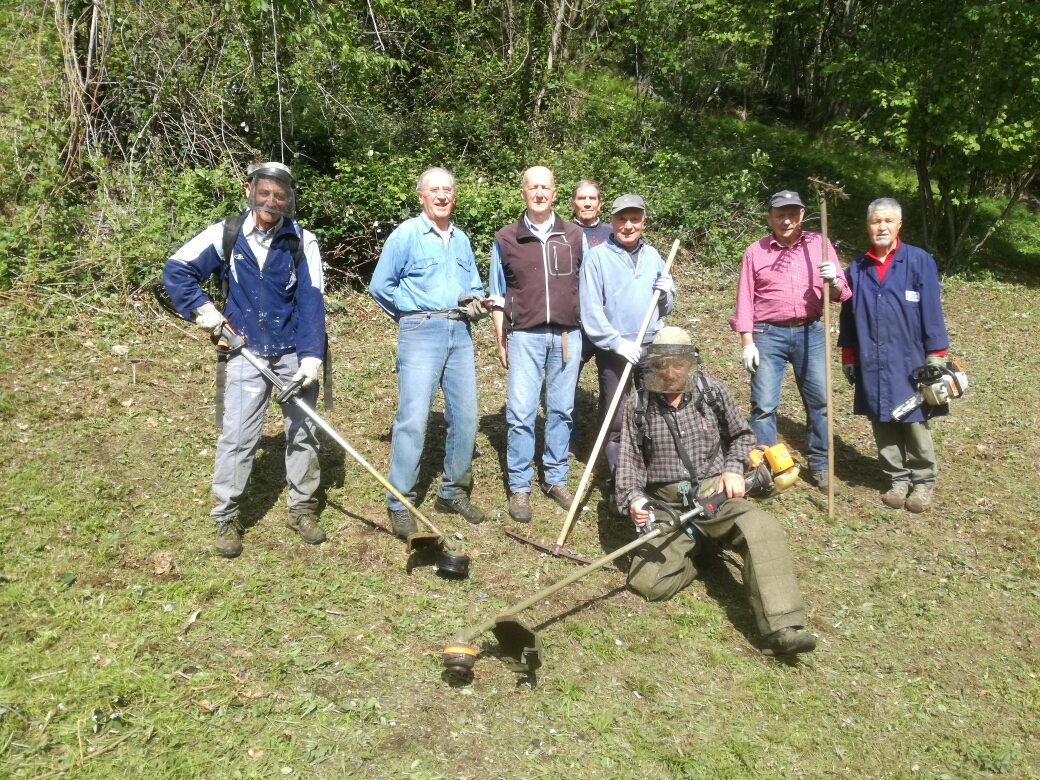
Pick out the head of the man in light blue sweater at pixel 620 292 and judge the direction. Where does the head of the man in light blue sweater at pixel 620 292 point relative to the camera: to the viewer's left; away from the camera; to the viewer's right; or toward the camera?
toward the camera

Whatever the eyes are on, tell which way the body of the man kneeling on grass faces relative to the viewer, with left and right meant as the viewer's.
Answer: facing the viewer

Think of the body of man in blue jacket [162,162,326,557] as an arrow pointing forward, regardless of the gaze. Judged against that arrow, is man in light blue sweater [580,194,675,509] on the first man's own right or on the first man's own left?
on the first man's own left

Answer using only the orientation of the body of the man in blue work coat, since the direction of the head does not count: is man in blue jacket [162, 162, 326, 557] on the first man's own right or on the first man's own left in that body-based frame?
on the first man's own right

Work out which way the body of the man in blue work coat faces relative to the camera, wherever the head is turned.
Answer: toward the camera

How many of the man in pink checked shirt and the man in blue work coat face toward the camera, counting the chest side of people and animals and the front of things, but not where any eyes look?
2

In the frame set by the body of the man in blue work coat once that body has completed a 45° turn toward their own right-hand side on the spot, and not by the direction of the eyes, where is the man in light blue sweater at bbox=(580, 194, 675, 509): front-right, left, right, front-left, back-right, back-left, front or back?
front

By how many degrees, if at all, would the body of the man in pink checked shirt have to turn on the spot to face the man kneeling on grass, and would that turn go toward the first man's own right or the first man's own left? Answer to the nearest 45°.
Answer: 0° — they already face them

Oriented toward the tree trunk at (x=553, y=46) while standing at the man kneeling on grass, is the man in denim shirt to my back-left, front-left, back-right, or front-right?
front-left

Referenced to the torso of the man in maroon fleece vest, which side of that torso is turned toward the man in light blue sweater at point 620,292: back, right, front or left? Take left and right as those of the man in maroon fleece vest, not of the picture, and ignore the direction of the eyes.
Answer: left

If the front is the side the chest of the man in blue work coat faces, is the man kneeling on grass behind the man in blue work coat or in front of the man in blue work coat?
in front

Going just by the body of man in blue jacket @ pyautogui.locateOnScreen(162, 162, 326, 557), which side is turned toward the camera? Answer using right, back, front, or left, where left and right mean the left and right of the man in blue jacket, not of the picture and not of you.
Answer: front

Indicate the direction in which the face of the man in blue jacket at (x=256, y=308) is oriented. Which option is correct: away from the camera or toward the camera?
toward the camera

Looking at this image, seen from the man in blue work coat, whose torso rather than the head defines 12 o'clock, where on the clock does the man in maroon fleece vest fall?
The man in maroon fleece vest is roughly at 2 o'clock from the man in blue work coat.

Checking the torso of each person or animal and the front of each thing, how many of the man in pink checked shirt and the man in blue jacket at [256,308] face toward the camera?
2

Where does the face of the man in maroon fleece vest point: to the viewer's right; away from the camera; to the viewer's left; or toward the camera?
toward the camera
